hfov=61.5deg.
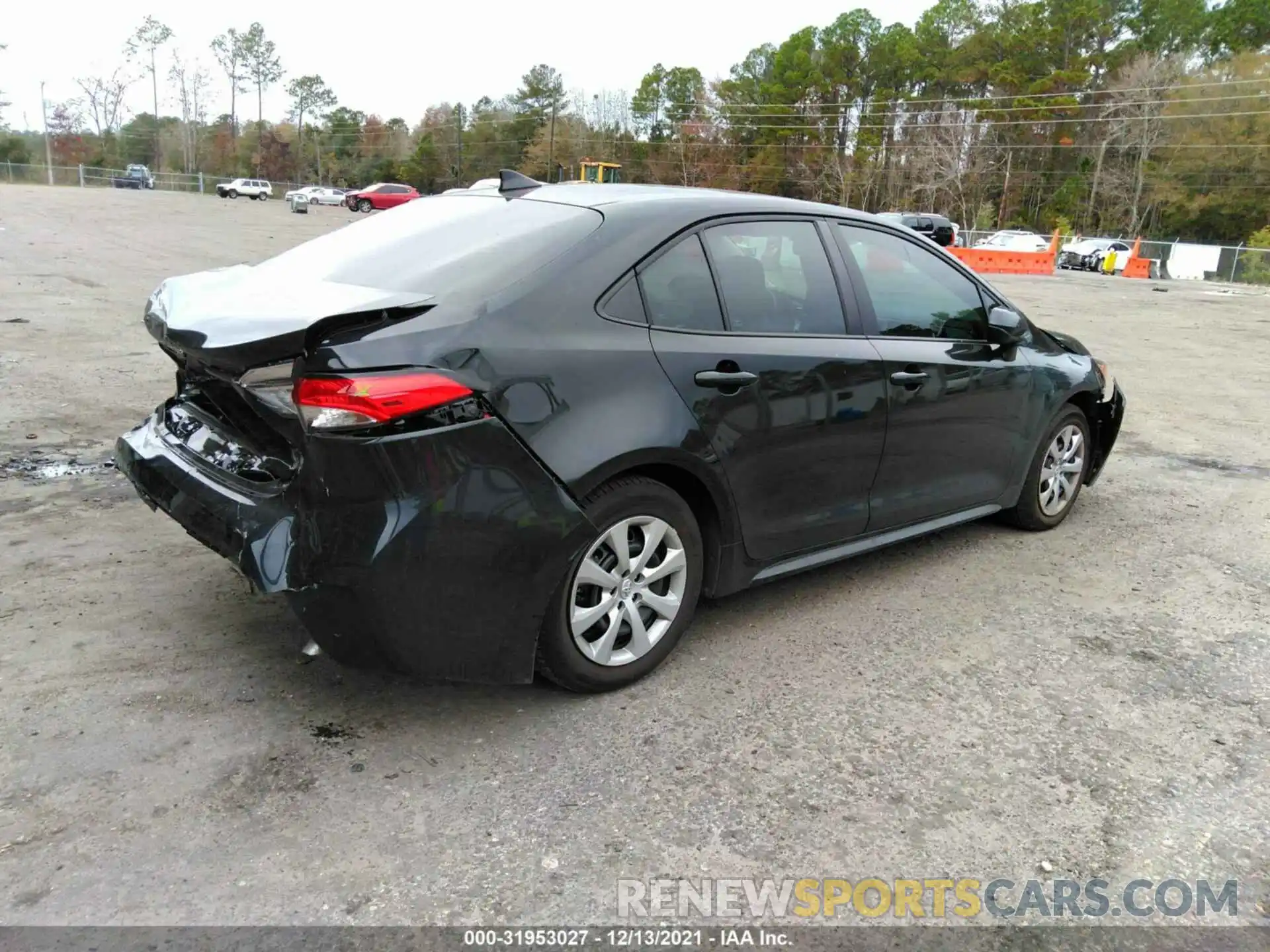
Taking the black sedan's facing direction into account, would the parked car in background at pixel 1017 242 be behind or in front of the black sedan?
in front

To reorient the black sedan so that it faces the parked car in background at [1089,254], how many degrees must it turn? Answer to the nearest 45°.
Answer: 0° — it already faces it

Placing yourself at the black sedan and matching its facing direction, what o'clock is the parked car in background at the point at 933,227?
The parked car in background is roughly at 11 o'clock from the black sedan.

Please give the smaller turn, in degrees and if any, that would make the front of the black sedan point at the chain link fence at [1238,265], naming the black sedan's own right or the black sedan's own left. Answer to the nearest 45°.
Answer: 0° — it already faces it

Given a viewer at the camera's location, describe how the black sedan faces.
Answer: facing away from the viewer and to the right of the viewer

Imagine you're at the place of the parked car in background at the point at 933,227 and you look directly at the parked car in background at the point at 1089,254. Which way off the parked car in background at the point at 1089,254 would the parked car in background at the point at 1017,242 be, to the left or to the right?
left

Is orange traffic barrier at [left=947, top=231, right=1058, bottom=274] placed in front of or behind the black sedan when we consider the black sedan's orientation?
in front
